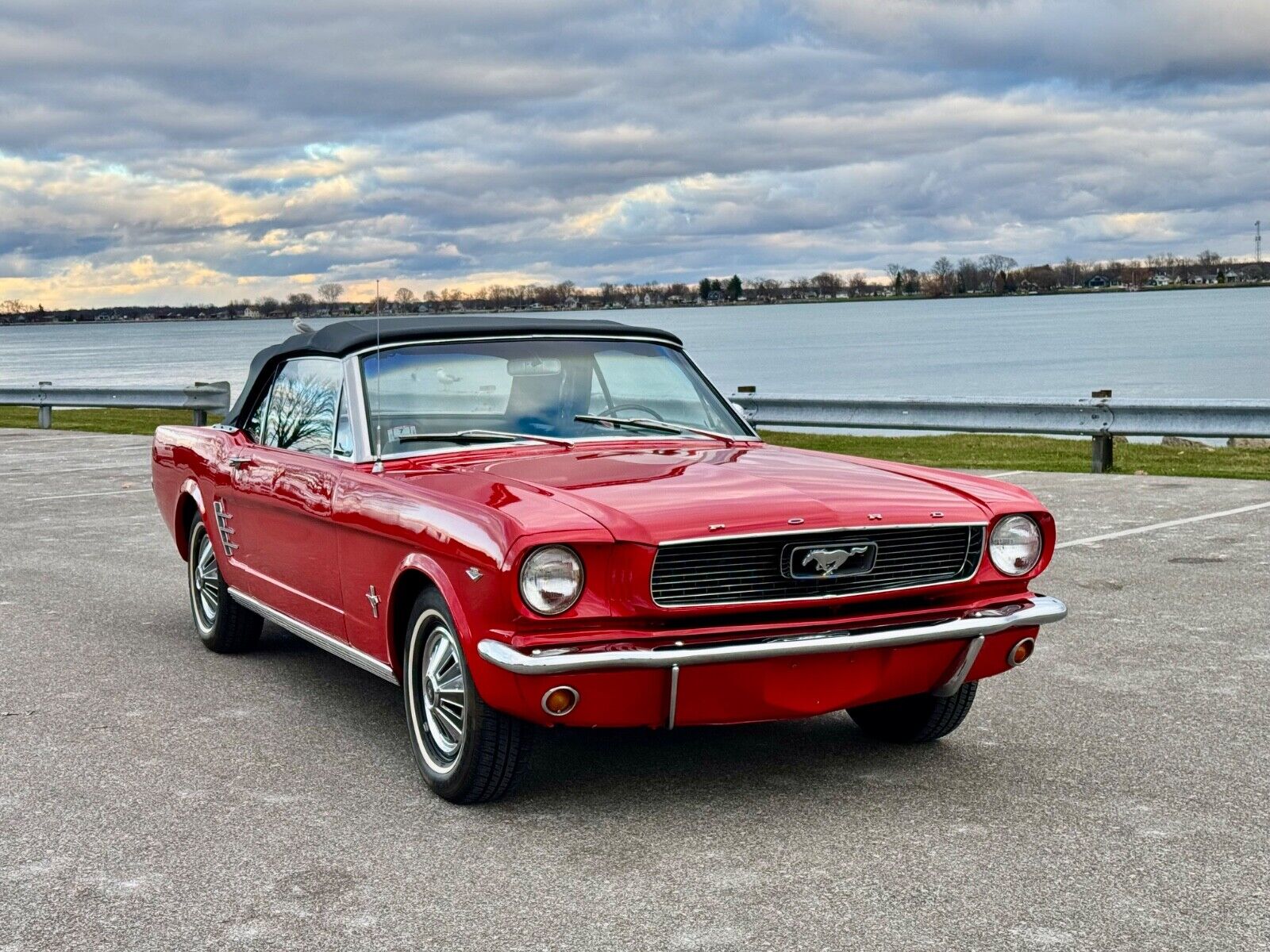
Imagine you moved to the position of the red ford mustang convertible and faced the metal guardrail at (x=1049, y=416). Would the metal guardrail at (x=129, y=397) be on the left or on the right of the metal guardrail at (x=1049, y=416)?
left

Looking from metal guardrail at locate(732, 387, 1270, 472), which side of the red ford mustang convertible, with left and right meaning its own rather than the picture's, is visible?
left

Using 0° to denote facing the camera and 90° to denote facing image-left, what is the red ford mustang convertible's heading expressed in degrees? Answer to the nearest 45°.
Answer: approximately 315°

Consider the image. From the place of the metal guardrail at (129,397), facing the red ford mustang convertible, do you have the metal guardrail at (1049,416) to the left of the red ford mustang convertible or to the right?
left
